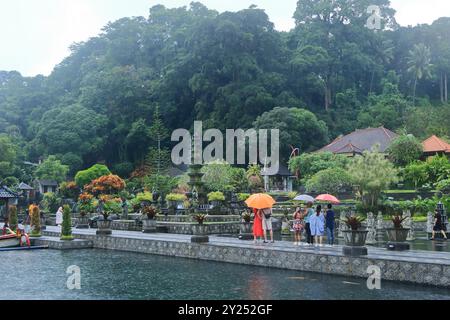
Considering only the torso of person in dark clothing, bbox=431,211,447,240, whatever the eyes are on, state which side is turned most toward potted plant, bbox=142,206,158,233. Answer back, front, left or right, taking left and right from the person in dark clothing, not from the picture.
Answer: front

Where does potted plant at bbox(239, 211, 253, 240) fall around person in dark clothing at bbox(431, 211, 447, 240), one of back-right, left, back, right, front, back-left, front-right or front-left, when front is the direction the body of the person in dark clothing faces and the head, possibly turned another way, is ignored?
front-left

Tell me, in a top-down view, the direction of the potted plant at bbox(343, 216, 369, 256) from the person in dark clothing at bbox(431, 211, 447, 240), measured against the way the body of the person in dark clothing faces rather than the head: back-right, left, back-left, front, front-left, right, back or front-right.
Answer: left

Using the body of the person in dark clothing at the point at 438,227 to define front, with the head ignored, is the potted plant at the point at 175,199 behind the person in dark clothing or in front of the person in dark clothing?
in front

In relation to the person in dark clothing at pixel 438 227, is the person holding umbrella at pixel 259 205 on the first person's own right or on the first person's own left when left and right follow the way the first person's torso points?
on the first person's own left

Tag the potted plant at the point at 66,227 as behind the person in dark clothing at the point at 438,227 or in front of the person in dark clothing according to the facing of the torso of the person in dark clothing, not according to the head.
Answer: in front

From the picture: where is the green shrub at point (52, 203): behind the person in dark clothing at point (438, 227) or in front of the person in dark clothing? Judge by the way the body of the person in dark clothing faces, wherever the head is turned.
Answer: in front

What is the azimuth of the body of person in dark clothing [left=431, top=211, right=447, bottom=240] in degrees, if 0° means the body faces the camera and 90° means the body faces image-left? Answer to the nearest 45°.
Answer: approximately 90°

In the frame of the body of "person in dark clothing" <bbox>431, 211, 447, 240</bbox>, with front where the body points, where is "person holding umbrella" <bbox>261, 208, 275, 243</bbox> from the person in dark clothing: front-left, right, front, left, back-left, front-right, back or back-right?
front-left

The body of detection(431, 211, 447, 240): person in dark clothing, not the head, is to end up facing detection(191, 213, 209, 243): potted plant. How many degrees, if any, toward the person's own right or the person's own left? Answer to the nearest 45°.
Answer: approximately 45° to the person's own left
